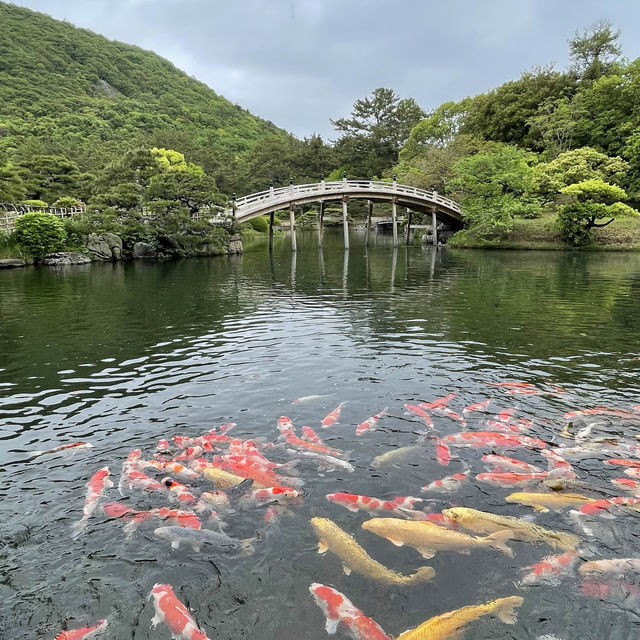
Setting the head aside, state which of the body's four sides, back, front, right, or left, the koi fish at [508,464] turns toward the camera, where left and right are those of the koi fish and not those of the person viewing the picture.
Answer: left

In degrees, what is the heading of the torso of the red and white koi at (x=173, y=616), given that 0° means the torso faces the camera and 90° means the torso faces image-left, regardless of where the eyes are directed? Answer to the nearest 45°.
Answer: approximately 135°

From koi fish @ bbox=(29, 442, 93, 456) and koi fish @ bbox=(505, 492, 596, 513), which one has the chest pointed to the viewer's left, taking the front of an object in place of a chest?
koi fish @ bbox=(505, 492, 596, 513)

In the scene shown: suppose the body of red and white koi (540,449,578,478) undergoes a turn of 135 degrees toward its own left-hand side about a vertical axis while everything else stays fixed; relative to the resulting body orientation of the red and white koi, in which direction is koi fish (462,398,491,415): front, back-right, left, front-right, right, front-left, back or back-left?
back-right

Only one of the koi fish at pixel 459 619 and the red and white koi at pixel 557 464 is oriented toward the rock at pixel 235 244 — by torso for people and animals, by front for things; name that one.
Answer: the red and white koi

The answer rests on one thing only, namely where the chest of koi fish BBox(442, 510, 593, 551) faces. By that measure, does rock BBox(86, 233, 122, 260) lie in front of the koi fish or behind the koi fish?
in front

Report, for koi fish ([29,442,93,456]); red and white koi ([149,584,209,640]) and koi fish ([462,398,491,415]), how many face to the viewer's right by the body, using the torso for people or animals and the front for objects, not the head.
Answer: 1

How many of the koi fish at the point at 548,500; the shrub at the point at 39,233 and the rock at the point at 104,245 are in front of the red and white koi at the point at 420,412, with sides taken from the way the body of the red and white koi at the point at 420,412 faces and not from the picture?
2

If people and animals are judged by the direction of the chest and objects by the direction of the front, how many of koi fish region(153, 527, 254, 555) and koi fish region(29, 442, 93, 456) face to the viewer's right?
1

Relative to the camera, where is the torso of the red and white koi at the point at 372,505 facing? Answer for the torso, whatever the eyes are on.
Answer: to the viewer's left

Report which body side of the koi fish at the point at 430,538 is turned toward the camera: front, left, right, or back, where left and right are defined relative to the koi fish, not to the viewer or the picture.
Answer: left
